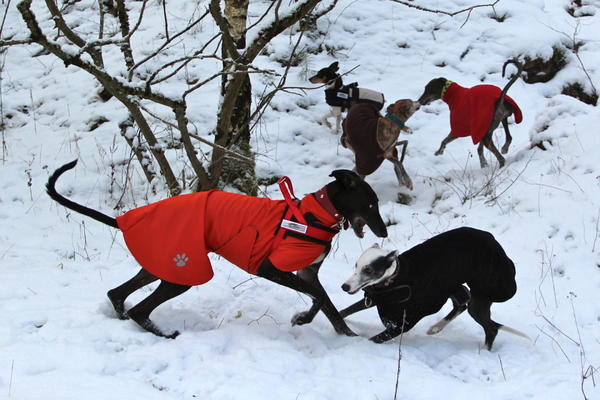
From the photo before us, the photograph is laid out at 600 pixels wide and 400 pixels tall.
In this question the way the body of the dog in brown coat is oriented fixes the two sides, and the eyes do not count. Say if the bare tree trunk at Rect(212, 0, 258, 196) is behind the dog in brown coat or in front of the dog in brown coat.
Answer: behind

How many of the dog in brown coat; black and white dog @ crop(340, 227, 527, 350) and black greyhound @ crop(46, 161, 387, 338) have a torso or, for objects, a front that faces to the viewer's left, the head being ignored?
1

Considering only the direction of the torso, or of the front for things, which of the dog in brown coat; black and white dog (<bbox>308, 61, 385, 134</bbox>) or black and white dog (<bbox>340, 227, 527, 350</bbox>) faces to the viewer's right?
the dog in brown coat

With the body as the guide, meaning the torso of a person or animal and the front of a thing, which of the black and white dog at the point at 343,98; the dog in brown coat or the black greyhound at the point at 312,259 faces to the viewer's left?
the black and white dog

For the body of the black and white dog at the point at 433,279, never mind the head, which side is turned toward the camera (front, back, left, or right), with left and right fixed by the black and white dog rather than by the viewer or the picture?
left

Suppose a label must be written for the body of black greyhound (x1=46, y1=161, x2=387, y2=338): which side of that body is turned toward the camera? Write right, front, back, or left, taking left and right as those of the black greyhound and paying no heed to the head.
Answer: right

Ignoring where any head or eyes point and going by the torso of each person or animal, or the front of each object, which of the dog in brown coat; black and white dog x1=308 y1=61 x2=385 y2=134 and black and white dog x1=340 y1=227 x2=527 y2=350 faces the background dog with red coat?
the dog in brown coat

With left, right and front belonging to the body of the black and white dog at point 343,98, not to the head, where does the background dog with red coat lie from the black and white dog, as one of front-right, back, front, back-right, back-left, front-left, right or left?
back-left

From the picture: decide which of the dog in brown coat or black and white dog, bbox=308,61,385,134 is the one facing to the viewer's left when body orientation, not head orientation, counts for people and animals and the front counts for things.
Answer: the black and white dog

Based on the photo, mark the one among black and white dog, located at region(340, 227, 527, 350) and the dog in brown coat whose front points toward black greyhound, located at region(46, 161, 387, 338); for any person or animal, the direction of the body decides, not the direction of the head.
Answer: the black and white dog

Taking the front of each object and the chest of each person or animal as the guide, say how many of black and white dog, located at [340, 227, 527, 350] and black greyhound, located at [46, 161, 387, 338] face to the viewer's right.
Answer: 1

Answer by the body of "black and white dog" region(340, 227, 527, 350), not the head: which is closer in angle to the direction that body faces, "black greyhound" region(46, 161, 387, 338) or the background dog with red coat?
the black greyhound

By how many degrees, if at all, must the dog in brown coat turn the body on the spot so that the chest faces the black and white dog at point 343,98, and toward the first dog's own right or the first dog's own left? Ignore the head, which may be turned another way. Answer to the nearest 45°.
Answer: approximately 90° to the first dog's own left

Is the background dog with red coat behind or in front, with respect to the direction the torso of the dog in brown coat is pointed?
in front

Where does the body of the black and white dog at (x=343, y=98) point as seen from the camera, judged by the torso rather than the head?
to the viewer's left

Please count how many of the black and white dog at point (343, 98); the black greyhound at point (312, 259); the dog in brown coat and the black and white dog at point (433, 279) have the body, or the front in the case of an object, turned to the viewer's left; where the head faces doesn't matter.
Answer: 2

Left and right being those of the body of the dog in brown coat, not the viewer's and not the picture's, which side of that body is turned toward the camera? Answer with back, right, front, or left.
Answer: right
